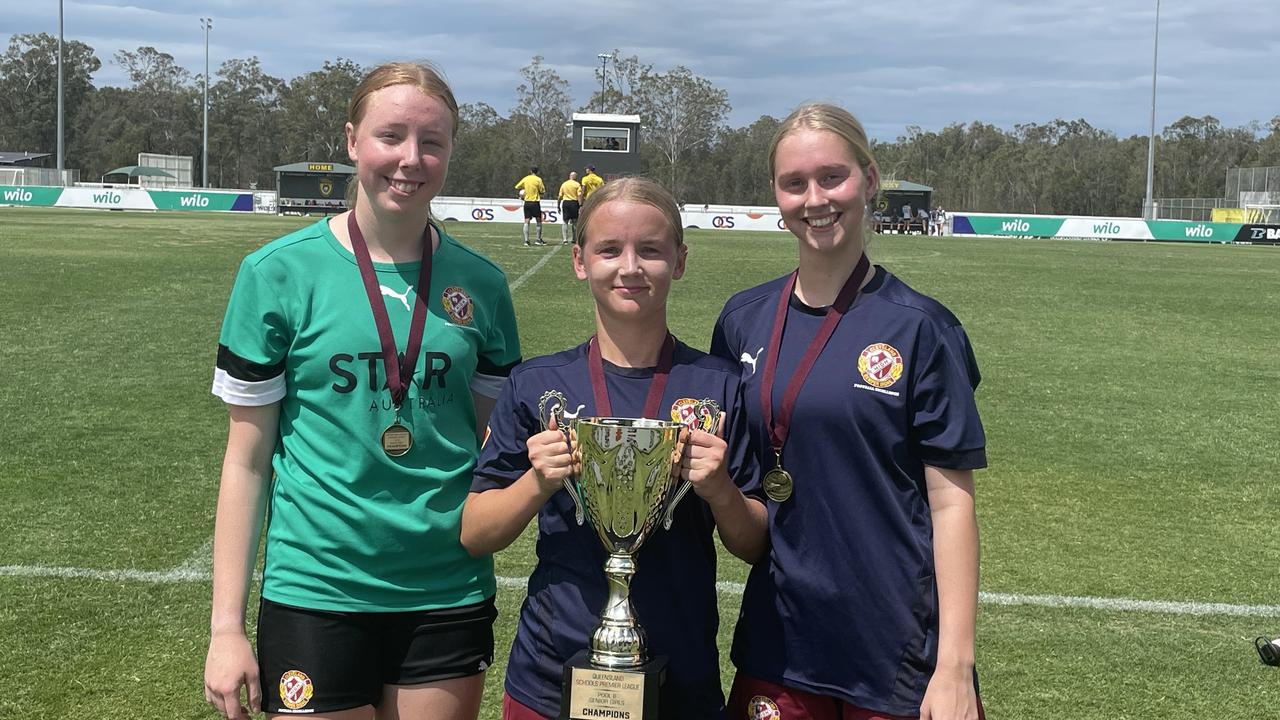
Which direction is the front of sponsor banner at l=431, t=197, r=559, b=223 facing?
toward the camera

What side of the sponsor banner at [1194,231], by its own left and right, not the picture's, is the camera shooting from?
front

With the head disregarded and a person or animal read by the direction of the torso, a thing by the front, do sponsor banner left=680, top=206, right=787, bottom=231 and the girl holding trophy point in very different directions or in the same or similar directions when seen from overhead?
same or similar directions

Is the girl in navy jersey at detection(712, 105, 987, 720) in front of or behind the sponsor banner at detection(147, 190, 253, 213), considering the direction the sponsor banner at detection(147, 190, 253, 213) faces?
in front

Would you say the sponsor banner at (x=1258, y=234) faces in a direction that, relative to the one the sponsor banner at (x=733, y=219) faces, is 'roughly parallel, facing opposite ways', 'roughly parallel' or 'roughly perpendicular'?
roughly parallel

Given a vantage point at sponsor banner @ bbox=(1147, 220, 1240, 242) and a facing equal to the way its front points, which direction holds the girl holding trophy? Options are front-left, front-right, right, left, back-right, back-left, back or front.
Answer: front

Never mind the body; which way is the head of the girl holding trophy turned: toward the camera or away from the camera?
toward the camera

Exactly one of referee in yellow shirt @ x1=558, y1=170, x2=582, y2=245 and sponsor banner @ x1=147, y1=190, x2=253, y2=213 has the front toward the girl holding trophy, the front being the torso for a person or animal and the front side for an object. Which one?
the sponsor banner

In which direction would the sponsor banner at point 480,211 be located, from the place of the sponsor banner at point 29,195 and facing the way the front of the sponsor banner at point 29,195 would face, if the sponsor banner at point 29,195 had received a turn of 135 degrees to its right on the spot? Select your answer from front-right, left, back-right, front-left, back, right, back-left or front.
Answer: back

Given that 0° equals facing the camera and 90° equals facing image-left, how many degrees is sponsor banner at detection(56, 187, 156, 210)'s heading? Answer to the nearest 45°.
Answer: approximately 0°

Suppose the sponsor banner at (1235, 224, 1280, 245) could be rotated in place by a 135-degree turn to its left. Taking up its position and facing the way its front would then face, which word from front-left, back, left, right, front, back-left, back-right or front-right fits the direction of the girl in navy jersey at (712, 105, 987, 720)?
back-right

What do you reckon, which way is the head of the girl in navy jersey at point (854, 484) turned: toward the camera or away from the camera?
toward the camera

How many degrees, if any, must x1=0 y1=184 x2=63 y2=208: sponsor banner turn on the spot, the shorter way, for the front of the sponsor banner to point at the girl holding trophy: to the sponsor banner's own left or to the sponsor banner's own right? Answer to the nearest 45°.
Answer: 0° — it already faces them

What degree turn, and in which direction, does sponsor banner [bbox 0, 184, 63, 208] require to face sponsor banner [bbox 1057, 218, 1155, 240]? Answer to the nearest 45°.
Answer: approximately 45° to its left

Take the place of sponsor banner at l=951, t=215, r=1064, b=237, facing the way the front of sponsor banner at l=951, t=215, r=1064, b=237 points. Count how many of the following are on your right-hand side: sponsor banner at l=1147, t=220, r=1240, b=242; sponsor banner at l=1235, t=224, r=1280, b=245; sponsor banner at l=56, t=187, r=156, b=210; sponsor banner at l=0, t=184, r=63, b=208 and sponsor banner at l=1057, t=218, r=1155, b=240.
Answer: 2

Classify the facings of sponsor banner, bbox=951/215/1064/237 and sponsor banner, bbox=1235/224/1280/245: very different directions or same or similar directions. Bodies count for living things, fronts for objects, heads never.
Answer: same or similar directions

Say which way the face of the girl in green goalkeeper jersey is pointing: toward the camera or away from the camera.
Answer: toward the camera

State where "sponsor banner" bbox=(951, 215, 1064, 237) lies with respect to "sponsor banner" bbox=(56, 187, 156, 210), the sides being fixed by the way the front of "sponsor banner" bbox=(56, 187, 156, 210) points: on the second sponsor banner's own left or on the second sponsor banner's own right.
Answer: on the second sponsor banner's own left
